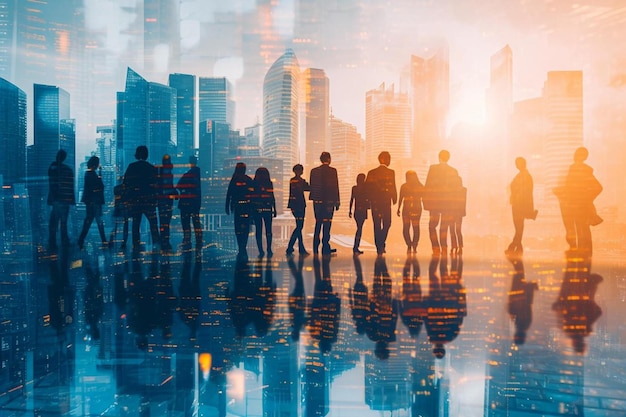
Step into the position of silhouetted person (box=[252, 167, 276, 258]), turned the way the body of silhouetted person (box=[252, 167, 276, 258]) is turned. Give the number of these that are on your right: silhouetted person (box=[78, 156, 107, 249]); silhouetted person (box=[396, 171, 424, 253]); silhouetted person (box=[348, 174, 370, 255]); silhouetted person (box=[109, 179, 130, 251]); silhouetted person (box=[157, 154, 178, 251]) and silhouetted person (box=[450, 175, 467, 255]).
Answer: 3
